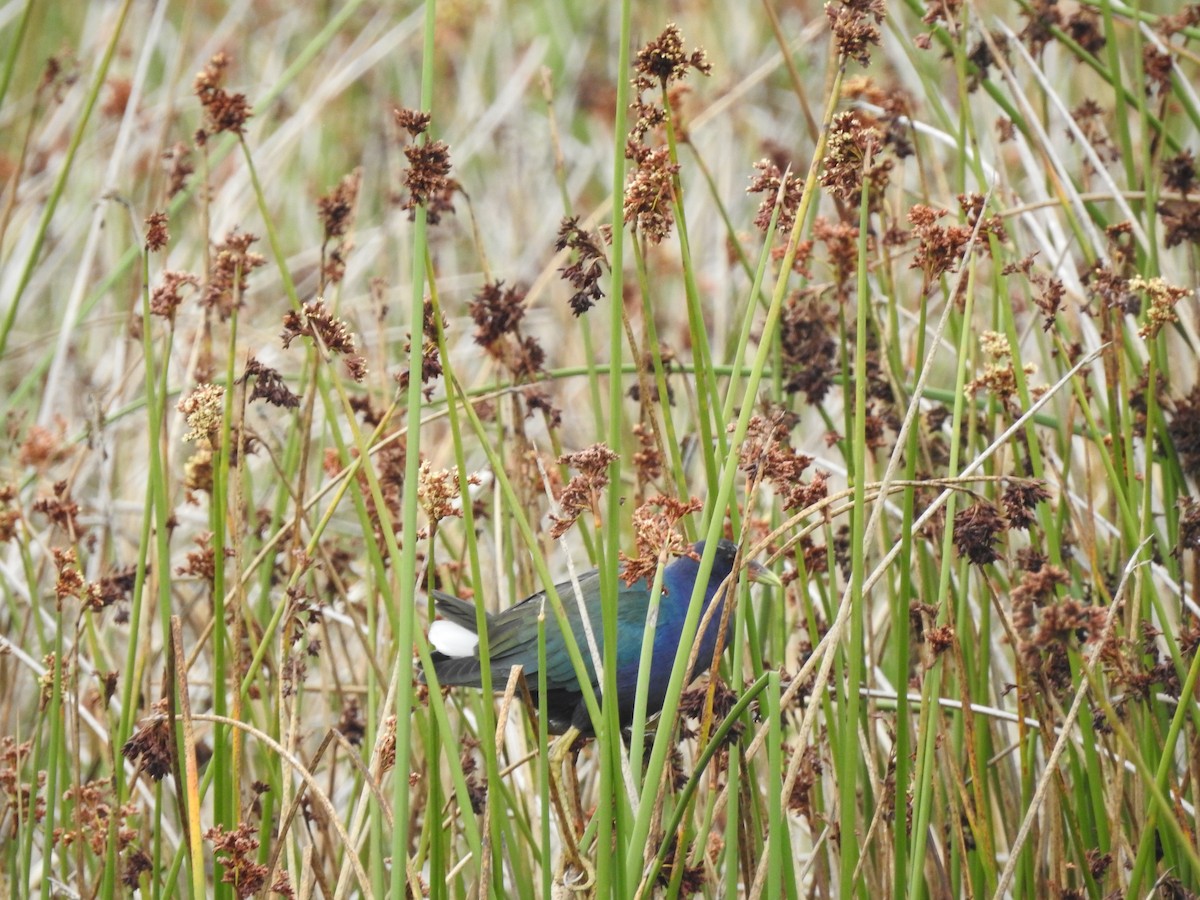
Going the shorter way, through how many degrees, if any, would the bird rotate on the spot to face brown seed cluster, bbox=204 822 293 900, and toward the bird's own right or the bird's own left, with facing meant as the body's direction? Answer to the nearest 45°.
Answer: approximately 135° to the bird's own right

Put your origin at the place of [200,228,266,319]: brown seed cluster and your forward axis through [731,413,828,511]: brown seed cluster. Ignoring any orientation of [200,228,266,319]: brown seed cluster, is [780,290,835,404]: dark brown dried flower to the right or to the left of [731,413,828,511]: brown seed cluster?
left

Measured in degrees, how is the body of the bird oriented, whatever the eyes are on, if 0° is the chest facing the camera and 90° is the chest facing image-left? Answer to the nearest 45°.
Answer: approximately 270°
